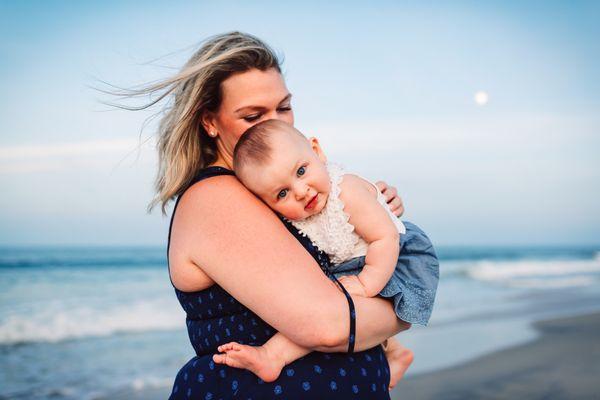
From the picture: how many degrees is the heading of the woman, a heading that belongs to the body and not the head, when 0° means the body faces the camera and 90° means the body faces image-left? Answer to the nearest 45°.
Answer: approximately 270°

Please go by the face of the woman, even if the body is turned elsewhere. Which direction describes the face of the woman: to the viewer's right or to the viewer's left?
to the viewer's right

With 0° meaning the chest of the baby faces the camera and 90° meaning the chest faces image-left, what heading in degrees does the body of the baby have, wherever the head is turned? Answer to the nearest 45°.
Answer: approximately 45°
